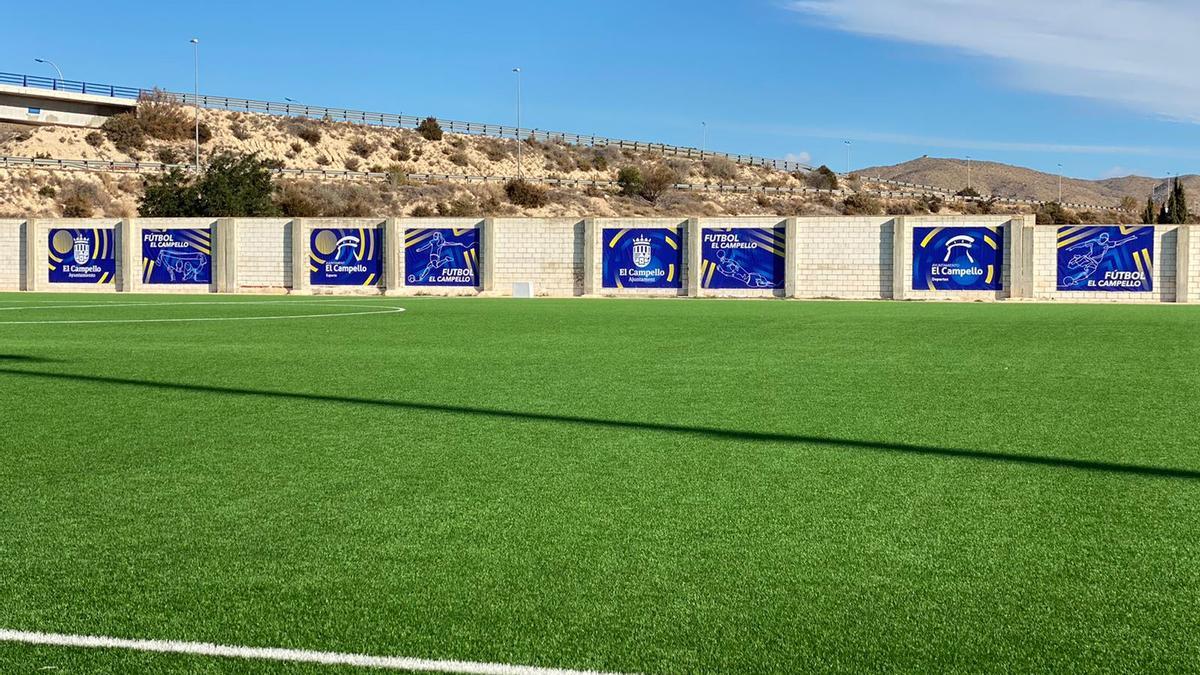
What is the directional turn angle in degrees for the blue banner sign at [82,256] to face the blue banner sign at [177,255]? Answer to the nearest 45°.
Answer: approximately 45° to its left

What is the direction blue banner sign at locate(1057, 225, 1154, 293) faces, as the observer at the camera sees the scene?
facing the viewer

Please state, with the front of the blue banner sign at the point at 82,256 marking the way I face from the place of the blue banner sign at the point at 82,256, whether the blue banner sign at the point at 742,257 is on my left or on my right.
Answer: on my left

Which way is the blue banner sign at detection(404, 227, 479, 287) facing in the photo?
toward the camera

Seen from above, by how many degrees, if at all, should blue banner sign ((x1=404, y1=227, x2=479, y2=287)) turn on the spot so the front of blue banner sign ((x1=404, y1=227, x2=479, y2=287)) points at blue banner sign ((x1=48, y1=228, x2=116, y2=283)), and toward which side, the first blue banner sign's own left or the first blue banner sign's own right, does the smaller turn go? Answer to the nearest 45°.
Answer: approximately 90° to the first blue banner sign's own right

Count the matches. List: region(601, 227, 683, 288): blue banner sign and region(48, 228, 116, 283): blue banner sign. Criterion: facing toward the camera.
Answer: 2

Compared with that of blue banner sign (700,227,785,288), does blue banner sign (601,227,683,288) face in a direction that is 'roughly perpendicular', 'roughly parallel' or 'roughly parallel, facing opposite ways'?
roughly parallel

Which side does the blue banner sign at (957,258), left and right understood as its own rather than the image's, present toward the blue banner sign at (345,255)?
right

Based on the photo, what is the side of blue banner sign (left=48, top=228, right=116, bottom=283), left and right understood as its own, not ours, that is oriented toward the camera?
front

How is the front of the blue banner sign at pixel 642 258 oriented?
toward the camera

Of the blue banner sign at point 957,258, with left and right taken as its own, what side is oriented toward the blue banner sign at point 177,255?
right

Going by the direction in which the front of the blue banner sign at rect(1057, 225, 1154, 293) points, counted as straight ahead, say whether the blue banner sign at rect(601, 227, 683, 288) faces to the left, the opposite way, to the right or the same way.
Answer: the same way

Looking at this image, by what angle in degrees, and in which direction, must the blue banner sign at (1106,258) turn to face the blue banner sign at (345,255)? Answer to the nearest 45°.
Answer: approximately 90° to its right

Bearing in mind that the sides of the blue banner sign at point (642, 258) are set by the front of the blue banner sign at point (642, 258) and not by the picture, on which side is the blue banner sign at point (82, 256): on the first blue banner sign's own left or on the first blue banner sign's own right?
on the first blue banner sign's own right

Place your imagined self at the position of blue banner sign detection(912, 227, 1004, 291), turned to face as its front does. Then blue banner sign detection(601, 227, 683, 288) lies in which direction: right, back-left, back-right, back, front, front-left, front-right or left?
right

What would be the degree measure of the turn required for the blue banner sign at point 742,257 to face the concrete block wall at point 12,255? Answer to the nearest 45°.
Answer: approximately 90° to its right

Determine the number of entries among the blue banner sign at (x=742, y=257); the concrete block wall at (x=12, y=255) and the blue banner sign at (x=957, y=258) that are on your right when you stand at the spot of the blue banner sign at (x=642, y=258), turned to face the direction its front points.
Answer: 1
